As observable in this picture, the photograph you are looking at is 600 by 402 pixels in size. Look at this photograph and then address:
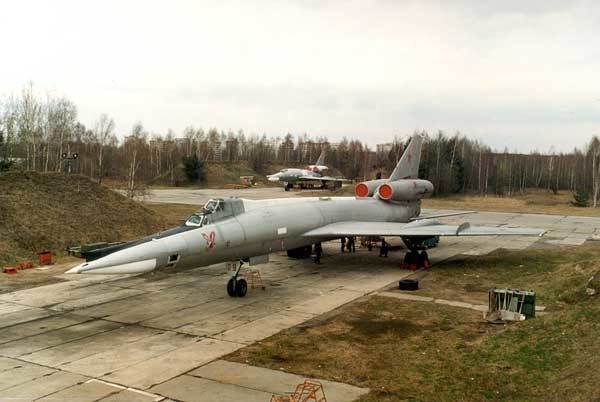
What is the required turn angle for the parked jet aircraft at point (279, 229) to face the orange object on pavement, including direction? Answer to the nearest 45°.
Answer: approximately 45° to its left

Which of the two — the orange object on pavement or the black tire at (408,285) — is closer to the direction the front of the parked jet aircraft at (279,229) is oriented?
the orange object on pavement

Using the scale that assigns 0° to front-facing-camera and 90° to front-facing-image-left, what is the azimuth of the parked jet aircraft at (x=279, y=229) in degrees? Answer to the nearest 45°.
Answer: approximately 45°

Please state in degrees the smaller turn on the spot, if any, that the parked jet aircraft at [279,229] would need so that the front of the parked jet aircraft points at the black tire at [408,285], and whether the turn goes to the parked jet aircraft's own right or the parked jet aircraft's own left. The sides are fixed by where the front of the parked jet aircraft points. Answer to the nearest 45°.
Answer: approximately 135° to the parked jet aircraft's own left

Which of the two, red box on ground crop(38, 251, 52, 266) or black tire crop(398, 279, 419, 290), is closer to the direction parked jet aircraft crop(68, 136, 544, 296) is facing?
the red box on ground
